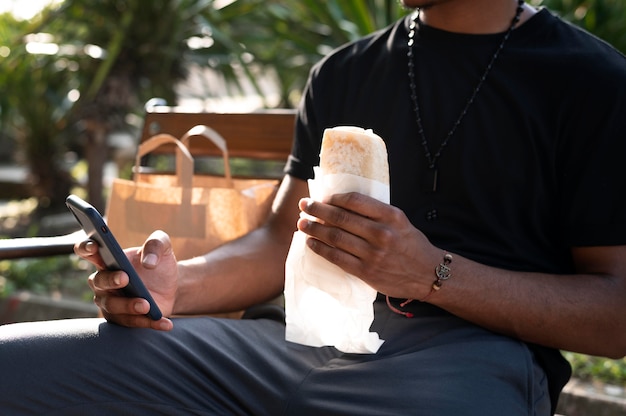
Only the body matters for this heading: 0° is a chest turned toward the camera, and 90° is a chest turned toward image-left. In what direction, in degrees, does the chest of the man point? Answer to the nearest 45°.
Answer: approximately 45°
